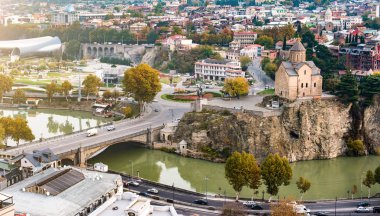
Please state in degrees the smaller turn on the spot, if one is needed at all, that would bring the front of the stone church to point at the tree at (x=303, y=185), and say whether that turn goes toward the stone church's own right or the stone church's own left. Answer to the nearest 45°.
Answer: approximately 45° to the stone church's own left

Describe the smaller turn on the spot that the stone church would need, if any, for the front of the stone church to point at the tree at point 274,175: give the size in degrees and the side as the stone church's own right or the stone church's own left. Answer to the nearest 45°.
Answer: approximately 45° to the stone church's own left

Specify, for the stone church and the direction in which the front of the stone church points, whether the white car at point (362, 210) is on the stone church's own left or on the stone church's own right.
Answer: on the stone church's own left

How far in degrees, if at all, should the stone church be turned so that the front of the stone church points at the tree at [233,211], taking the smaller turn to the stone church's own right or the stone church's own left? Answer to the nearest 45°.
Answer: approximately 45° to the stone church's own left

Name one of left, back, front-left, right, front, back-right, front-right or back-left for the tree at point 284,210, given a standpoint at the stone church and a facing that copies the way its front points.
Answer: front-left

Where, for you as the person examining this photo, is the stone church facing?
facing the viewer and to the left of the viewer

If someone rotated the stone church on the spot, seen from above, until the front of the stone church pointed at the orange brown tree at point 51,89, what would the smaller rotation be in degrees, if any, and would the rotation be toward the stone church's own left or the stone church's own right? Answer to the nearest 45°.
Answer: approximately 90° to the stone church's own right

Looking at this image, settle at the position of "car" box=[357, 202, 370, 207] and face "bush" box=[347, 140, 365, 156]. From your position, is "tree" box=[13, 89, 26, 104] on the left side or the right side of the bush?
left

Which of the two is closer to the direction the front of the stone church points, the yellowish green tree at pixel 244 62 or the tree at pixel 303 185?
the tree

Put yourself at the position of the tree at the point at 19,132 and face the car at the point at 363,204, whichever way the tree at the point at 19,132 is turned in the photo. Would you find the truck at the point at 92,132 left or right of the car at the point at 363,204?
left

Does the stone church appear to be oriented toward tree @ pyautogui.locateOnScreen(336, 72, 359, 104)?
no

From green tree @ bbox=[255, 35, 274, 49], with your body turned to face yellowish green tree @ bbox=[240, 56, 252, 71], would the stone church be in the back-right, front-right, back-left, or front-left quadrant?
front-left

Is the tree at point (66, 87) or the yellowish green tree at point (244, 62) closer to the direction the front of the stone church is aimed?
the tree

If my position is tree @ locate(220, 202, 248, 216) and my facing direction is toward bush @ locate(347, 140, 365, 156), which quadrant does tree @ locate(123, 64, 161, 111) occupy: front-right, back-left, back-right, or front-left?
front-left
